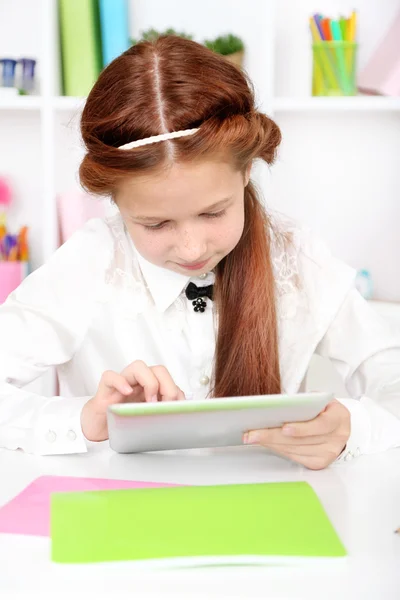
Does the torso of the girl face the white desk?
yes

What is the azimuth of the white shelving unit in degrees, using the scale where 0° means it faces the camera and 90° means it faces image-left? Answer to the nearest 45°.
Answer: approximately 0°

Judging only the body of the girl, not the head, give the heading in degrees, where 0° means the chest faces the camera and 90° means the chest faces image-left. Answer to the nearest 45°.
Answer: approximately 0°

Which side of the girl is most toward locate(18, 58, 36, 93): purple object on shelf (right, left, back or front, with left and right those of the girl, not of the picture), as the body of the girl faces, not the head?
back

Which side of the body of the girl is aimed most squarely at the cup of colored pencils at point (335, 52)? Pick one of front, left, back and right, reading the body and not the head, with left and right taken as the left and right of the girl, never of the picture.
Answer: back

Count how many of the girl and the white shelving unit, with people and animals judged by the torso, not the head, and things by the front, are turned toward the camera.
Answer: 2

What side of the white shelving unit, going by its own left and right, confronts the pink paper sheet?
front

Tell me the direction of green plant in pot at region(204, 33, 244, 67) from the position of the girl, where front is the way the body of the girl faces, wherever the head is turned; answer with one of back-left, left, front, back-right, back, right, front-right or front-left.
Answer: back
